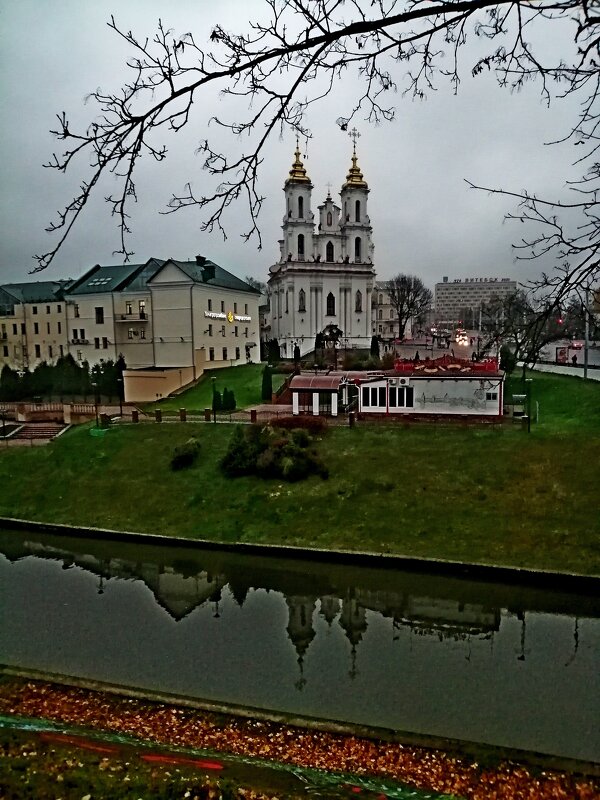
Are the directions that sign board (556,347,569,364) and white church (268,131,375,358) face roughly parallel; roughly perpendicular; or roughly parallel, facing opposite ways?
roughly parallel

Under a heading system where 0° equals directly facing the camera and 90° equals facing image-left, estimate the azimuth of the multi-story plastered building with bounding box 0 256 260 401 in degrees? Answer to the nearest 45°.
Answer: approximately 315°

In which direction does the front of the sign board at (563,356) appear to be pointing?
toward the camera

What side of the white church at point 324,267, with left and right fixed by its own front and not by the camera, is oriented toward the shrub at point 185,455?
front

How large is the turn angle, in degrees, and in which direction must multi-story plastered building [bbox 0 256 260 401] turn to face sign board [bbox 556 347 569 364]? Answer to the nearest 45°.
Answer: approximately 45° to its left

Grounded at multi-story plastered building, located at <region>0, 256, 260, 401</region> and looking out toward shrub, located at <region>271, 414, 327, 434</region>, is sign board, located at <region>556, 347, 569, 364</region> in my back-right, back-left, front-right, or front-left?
front-left

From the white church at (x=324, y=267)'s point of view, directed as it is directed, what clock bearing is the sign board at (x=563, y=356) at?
The sign board is roughly at 10 o'clock from the white church.

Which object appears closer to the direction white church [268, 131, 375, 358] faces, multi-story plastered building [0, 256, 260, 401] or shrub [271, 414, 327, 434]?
the shrub

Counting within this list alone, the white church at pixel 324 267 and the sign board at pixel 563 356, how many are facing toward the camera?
2

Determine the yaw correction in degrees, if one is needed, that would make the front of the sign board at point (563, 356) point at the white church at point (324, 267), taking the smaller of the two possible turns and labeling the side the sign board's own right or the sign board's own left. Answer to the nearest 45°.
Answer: approximately 90° to the sign board's own right

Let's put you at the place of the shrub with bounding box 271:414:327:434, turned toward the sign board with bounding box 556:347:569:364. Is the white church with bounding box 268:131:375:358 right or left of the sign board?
left

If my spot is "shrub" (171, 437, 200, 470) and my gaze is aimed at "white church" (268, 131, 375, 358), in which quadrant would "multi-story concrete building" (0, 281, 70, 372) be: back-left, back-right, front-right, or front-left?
front-left

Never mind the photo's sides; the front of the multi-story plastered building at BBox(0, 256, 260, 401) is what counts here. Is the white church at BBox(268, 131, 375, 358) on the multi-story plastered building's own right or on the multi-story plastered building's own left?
on the multi-story plastered building's own left

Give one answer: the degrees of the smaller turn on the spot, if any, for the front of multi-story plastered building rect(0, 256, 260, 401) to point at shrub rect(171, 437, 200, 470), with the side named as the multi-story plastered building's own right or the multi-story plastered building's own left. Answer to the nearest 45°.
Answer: approximately 45° to the multi-story plastered building's own right
